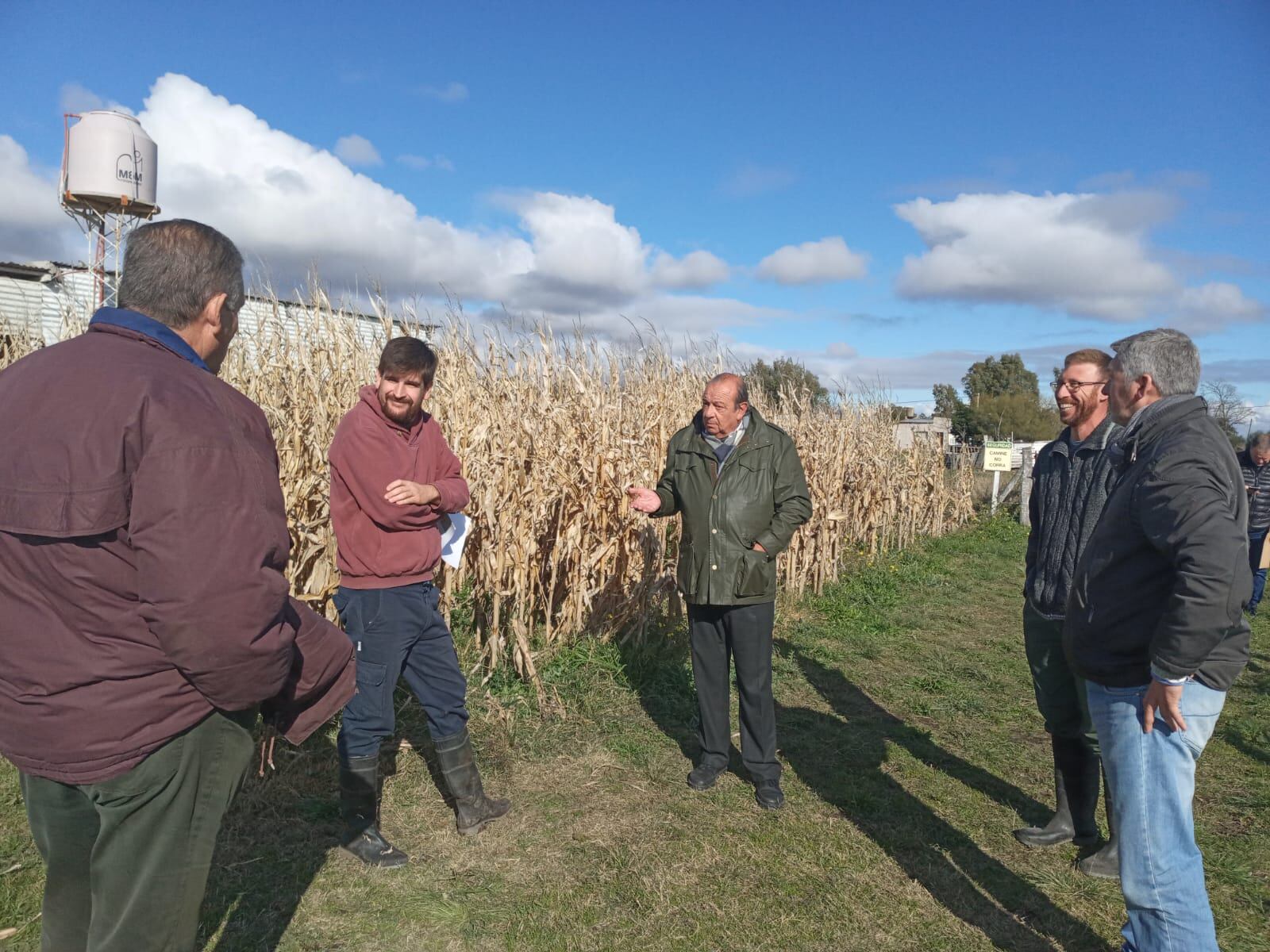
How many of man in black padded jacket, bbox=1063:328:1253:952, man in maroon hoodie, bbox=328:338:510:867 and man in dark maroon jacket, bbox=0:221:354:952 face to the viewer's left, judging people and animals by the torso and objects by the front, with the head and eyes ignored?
1

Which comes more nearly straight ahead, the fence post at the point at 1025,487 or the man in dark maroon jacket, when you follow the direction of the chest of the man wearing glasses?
the man in dark maroon jacket

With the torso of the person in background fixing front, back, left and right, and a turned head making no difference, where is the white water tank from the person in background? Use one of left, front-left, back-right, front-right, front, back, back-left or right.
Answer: front-right

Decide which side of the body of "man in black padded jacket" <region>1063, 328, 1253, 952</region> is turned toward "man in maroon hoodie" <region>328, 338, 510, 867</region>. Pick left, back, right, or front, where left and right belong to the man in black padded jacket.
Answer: front

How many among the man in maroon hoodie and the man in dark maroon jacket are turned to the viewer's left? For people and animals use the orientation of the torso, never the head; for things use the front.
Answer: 0

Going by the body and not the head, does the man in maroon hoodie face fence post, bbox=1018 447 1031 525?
no

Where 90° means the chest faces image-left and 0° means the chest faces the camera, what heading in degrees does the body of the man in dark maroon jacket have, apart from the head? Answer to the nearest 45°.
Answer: approximately 225°

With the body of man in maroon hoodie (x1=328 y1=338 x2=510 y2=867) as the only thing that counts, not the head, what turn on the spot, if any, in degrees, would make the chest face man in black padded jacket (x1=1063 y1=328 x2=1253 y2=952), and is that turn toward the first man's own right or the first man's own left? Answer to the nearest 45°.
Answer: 0° — they already face them

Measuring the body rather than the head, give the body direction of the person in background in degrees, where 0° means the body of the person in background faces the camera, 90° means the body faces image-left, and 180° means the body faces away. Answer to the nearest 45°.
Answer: approximately 45°

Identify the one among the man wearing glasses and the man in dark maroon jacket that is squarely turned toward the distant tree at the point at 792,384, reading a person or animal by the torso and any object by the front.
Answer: the man in dark maroon jacket

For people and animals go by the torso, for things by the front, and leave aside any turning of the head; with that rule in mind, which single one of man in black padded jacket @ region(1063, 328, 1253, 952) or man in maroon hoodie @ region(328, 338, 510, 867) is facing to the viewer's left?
the man in black padded jacket

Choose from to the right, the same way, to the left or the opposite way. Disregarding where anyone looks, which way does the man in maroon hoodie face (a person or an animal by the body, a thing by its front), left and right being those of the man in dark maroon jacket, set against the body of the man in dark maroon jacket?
to the right

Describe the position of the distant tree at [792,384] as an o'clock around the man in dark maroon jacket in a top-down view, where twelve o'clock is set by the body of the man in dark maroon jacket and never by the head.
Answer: The distant tree is roughly at 12 o'clock from the man in dark maroon jacket.

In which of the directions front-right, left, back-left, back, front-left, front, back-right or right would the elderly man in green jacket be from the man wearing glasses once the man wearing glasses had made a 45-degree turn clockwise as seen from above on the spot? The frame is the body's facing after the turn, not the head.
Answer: front

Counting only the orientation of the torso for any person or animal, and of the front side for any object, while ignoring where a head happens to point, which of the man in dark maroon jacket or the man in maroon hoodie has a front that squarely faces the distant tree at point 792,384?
the man in dark maroon jacket

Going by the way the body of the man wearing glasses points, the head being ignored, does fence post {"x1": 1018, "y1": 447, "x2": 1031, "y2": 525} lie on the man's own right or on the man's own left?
on the man's own right

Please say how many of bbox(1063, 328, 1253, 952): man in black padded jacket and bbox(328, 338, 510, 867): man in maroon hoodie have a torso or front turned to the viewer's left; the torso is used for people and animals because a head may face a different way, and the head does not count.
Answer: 1

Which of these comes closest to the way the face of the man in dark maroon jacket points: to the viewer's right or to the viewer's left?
to the viewer's right

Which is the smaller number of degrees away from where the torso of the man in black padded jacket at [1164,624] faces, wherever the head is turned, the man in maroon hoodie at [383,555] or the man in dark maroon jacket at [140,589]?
the man in maroon hoodie

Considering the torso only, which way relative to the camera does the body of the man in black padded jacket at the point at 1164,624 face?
to the viewer's left
